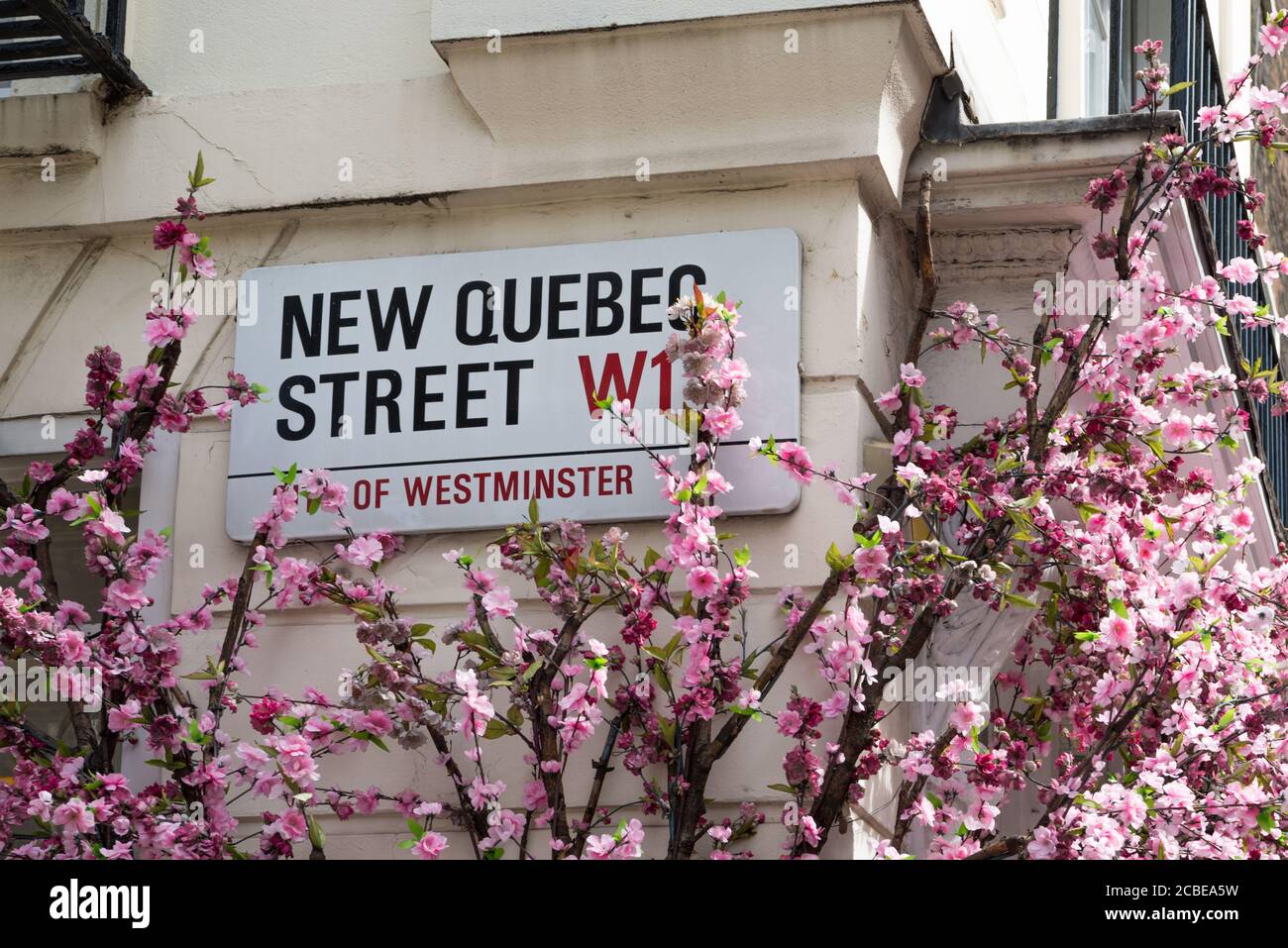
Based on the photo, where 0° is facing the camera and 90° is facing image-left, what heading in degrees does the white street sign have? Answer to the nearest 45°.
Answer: approximately 0°
